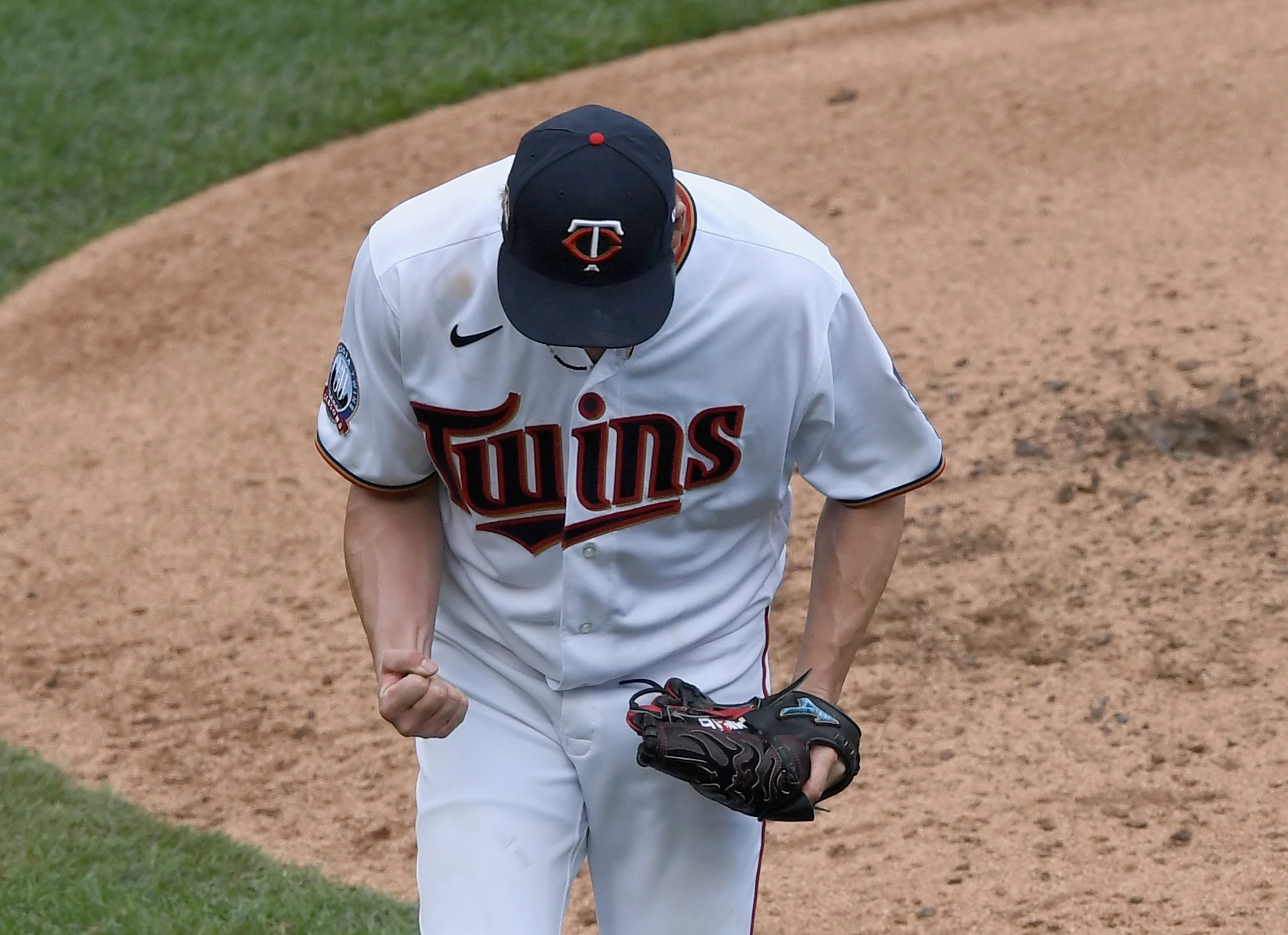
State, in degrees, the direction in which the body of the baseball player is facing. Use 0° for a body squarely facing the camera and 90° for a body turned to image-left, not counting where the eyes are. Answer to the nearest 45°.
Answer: approximately 0°
